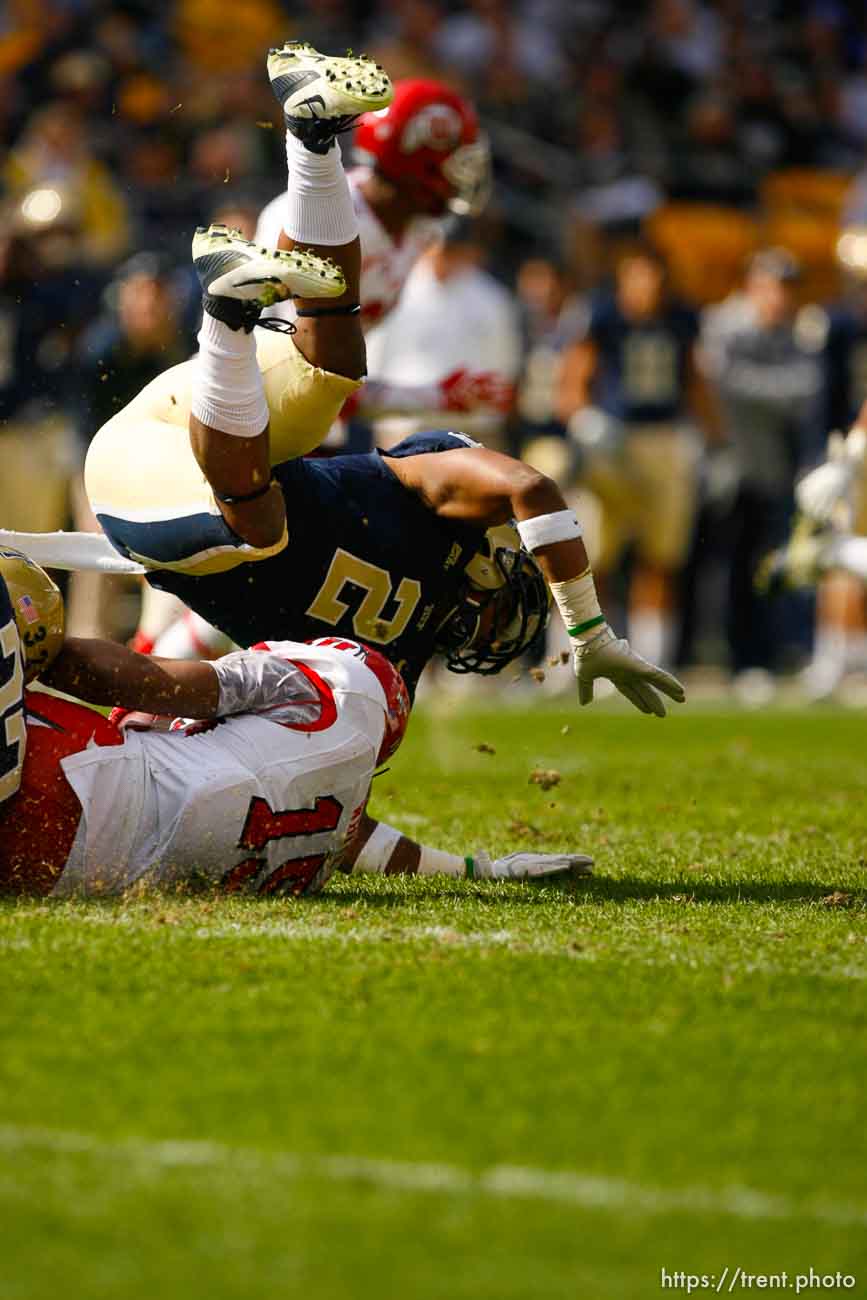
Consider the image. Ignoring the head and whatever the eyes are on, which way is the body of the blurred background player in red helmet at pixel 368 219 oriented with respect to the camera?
to the viewer's right

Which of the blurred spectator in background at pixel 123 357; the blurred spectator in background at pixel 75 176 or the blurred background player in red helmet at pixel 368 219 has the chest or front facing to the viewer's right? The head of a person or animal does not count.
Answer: the blurred background player in red helmet

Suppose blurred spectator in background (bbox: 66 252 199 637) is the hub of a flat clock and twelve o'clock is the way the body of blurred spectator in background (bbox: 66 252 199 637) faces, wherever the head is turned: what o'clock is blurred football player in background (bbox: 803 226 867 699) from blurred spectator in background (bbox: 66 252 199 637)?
blurred football player in background (bbox: 803 226 867 699) is roughly at 8 o'clock from blurred spectator in background (bbox: 66 252 199 637).

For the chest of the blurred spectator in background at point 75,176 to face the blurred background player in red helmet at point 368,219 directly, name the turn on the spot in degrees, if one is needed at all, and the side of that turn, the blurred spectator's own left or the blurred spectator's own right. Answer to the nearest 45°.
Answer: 0° — they already face them

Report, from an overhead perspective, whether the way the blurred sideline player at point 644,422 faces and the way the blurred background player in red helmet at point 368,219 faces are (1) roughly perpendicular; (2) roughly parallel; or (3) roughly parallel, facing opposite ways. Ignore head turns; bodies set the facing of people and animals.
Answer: roughly perpendicular

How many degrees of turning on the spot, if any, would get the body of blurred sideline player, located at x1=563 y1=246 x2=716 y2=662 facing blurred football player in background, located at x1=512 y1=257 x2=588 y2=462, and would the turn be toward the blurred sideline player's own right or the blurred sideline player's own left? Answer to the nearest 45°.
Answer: approximately 135° to the blurred sideline player's own right

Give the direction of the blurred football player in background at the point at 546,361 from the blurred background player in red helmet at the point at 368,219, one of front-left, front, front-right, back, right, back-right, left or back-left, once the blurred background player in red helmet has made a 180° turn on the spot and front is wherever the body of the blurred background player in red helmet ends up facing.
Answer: right

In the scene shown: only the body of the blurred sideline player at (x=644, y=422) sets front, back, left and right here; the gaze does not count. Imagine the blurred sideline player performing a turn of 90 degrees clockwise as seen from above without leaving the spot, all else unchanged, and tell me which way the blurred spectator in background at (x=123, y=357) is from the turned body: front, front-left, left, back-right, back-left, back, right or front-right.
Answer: front-left

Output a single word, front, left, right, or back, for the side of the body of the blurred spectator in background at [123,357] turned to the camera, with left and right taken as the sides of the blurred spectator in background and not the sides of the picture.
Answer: front

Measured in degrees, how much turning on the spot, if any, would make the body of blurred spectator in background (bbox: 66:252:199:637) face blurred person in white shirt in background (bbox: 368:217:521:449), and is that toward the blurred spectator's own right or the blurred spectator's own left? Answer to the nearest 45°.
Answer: approximately 90° to the blurred spectator's own left

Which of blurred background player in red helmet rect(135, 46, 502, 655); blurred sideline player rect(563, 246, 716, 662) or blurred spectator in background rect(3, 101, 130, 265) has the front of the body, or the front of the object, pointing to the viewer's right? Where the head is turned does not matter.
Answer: blurred background player in red helmet rect(135, 46, 502, 655)

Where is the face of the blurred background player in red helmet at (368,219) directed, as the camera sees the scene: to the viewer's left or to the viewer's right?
to the viewer's right

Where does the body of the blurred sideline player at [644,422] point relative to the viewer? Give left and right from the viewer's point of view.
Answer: facing the viewer

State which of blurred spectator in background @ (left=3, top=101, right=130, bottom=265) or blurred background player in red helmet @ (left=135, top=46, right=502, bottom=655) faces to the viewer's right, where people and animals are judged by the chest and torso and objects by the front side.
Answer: the blurred background player in red helmet

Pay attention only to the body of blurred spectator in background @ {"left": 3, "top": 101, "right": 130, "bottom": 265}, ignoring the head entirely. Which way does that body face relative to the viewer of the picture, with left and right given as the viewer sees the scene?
facing the viewer
